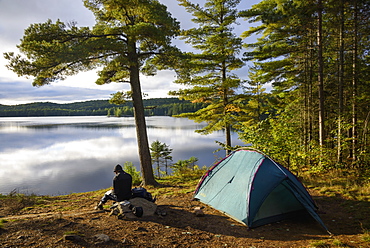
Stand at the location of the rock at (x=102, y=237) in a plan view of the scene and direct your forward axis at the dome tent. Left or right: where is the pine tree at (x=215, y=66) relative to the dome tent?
left

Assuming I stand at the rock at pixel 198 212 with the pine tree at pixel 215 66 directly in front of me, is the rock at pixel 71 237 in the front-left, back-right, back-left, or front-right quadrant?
back-left

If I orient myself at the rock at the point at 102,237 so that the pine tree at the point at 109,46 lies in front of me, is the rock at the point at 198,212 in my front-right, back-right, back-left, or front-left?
front-right

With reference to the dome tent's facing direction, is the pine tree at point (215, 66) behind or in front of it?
behind

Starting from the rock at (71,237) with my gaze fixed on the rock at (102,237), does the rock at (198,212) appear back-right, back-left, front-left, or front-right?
front-left
